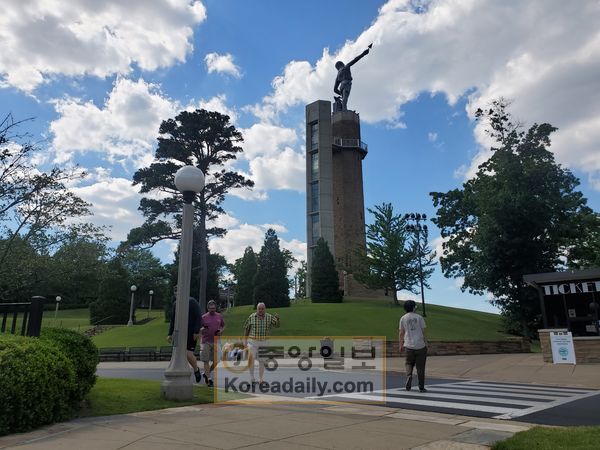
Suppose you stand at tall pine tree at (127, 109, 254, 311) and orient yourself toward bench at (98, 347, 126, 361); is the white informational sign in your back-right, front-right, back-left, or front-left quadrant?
front-left

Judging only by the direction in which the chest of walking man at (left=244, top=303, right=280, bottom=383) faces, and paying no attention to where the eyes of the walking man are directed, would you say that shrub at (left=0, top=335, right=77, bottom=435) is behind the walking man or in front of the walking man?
in front

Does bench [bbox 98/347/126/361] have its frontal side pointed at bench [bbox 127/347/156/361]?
no

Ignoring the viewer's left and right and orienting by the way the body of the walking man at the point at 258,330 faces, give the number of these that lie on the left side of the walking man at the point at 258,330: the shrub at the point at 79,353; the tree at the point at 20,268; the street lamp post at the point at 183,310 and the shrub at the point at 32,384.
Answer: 0

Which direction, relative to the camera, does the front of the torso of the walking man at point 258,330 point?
toward the camera

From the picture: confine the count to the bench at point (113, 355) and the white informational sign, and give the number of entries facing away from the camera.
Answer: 0

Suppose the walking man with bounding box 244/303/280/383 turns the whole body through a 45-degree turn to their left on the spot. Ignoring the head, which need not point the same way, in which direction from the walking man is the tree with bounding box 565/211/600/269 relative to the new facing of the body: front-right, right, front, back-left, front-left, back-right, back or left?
left

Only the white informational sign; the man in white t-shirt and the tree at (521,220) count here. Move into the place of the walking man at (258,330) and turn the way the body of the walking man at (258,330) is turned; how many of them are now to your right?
0

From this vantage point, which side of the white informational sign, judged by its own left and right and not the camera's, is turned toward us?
front

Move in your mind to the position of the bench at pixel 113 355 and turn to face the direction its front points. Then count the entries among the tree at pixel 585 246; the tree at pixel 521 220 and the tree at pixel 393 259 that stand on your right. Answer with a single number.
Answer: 0

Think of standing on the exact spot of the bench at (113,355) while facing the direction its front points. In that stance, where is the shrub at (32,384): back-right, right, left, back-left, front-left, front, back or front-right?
front

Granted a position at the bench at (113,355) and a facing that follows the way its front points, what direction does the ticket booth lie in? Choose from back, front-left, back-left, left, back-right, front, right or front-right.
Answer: front-left

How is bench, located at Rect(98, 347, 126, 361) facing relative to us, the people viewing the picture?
facing the viewer

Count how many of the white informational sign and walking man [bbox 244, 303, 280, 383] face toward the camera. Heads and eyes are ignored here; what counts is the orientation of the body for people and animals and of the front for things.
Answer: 2
